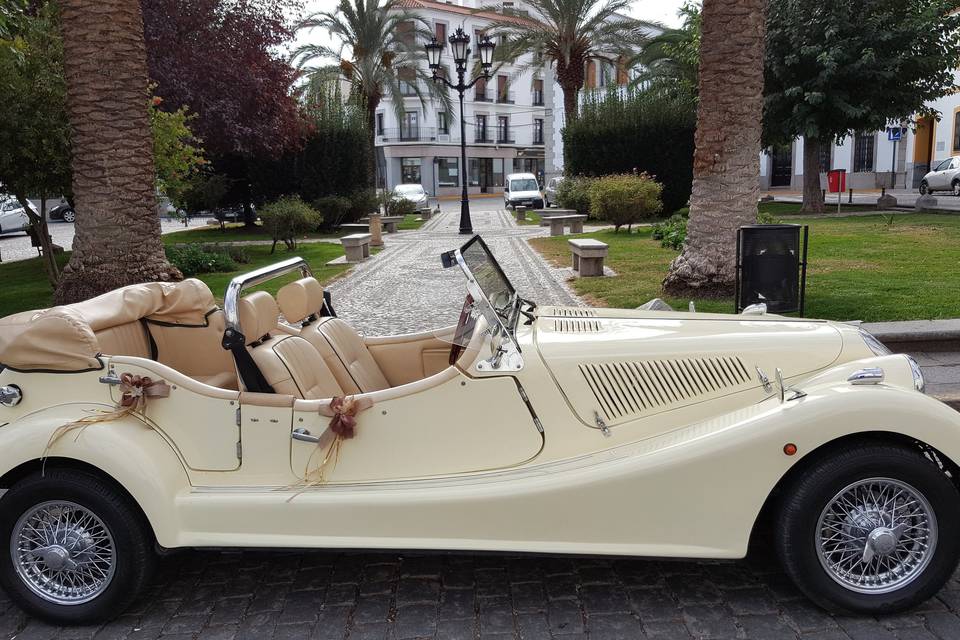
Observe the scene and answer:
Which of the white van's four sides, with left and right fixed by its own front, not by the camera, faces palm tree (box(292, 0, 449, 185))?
right

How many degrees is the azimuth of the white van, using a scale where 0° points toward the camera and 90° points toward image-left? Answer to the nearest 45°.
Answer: approximately 0°

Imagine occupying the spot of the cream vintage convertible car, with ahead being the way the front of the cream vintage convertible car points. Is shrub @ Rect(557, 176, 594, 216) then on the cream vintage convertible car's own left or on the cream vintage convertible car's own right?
on the cream vintage convertible car's own left

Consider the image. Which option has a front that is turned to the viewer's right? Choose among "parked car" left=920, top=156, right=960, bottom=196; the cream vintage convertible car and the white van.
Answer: the cream vintage convertible car

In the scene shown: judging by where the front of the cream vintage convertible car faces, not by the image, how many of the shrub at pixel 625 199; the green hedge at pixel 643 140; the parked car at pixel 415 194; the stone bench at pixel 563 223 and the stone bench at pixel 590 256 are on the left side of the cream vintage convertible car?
5

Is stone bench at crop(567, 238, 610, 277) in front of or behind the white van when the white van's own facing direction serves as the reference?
in front

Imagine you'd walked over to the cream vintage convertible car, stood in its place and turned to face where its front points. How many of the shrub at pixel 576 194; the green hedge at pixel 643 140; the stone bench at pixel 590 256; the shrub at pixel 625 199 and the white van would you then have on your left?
5

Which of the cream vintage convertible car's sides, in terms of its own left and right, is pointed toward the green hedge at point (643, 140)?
left

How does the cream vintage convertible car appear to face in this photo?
to the viewer's right

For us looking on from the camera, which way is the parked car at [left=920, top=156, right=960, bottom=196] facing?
facing to the left of the viewer

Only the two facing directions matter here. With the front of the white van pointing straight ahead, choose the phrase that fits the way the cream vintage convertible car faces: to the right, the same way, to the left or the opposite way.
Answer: to the left

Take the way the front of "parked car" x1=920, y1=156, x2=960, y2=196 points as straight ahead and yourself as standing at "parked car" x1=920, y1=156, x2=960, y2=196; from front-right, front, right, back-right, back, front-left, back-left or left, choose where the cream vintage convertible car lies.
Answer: left

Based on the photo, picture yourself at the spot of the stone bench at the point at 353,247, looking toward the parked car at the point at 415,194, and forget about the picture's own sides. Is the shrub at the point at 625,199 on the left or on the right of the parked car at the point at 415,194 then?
right
